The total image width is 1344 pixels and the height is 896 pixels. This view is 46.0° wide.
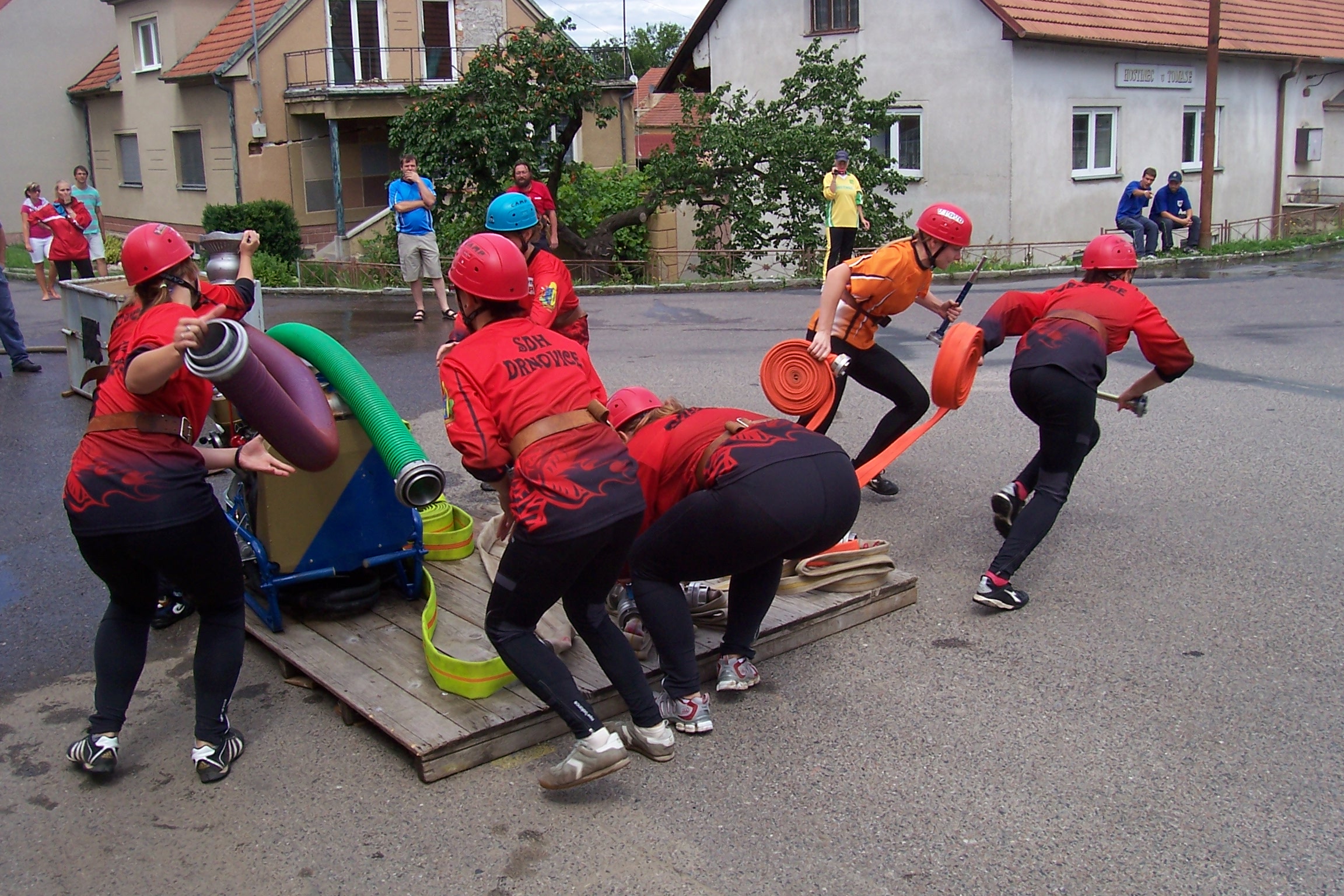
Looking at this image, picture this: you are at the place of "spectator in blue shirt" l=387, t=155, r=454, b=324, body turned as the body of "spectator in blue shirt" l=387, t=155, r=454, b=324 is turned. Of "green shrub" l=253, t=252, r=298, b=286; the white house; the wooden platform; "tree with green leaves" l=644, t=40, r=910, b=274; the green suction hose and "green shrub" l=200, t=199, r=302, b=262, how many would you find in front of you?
2

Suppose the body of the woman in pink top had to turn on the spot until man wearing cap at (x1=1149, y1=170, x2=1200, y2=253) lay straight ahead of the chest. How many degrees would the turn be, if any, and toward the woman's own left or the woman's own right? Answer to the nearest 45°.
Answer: approximately 45° to the woman's own left

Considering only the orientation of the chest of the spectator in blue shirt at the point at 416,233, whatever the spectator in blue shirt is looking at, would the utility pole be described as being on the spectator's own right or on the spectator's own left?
on the spectator's own left

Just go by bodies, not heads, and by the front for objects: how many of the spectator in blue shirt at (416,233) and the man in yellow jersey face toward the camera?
2

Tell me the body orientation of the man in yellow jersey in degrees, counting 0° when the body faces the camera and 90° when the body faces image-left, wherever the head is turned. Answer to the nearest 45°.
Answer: approximately 0°

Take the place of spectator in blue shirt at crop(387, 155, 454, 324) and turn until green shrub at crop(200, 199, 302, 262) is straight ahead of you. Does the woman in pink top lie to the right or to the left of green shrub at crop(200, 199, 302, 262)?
left

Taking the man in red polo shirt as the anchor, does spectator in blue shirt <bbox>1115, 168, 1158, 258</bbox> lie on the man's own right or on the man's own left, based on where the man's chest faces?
on the man's own left

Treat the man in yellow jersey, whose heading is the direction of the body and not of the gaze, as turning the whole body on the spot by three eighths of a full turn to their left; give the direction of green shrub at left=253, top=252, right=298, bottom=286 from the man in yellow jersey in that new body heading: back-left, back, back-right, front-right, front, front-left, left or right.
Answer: back-left

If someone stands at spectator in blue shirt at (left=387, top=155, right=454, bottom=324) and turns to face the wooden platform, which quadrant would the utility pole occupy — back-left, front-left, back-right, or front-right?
back-left
